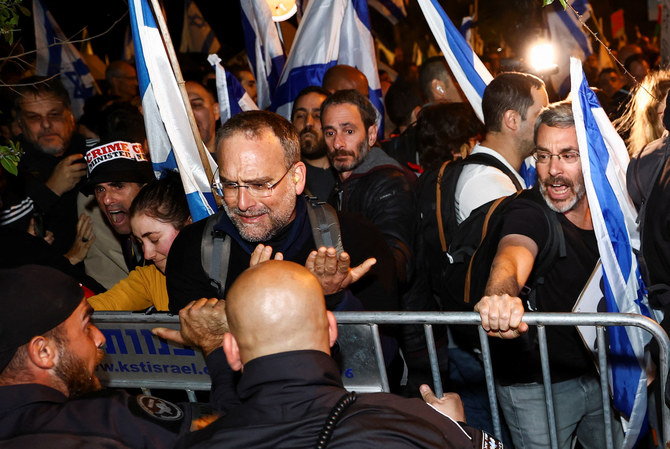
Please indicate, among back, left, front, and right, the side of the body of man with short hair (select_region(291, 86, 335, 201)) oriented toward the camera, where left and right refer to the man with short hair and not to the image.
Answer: front

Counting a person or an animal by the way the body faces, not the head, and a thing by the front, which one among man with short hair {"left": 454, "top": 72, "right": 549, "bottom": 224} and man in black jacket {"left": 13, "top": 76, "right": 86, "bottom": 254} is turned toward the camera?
the man in black jacket

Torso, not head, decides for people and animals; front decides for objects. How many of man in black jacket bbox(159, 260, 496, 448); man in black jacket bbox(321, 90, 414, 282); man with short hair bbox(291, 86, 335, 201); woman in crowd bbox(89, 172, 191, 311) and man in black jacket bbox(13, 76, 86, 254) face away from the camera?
1

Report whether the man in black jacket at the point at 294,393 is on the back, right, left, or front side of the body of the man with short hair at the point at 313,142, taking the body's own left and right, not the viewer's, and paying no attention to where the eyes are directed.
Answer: front

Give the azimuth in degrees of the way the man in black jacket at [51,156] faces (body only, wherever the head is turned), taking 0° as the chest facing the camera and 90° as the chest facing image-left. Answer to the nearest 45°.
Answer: approximately 0°

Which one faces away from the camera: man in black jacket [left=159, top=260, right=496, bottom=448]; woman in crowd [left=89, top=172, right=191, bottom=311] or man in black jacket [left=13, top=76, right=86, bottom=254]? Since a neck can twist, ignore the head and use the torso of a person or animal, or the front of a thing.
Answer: man in black jacket [left=159, top=260, right=496, bottom=448]

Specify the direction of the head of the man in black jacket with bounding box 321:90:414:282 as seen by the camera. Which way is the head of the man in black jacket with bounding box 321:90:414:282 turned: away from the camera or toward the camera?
toward the camera

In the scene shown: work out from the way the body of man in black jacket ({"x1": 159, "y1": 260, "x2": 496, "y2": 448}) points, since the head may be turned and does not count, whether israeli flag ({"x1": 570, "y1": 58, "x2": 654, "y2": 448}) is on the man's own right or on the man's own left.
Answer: on the man's own right

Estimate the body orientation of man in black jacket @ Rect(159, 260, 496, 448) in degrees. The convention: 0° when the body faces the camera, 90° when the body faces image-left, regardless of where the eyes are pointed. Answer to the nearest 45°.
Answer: approximately 180°

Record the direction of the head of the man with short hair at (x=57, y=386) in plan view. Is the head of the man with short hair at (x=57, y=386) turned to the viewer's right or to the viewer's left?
to the viewer's right

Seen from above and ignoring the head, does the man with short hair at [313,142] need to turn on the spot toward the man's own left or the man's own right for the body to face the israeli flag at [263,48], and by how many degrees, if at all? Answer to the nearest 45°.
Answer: approximately 180°

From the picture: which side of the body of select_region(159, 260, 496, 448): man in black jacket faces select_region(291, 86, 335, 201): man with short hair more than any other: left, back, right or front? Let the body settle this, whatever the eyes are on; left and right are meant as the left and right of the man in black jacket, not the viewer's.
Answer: front

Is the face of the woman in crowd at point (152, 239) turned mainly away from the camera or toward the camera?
toward the camera

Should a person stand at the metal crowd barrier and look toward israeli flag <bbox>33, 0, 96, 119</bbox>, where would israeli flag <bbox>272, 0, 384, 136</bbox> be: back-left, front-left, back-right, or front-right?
front-right

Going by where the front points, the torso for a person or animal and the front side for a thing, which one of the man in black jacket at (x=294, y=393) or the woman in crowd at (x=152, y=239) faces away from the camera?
the man in black jacket
